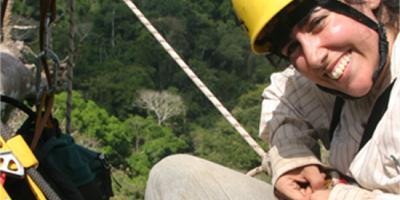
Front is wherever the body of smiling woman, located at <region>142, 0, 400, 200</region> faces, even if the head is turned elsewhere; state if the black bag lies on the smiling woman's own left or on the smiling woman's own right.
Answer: on the smiling woman's own right

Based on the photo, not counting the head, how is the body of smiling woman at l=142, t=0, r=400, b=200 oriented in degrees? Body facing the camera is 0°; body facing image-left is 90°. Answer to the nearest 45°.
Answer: approximately 45°

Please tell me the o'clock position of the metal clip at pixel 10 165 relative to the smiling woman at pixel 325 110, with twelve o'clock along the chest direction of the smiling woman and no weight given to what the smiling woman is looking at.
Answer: The metal clip is roughly at 1 o'clock from the smiling woman.
